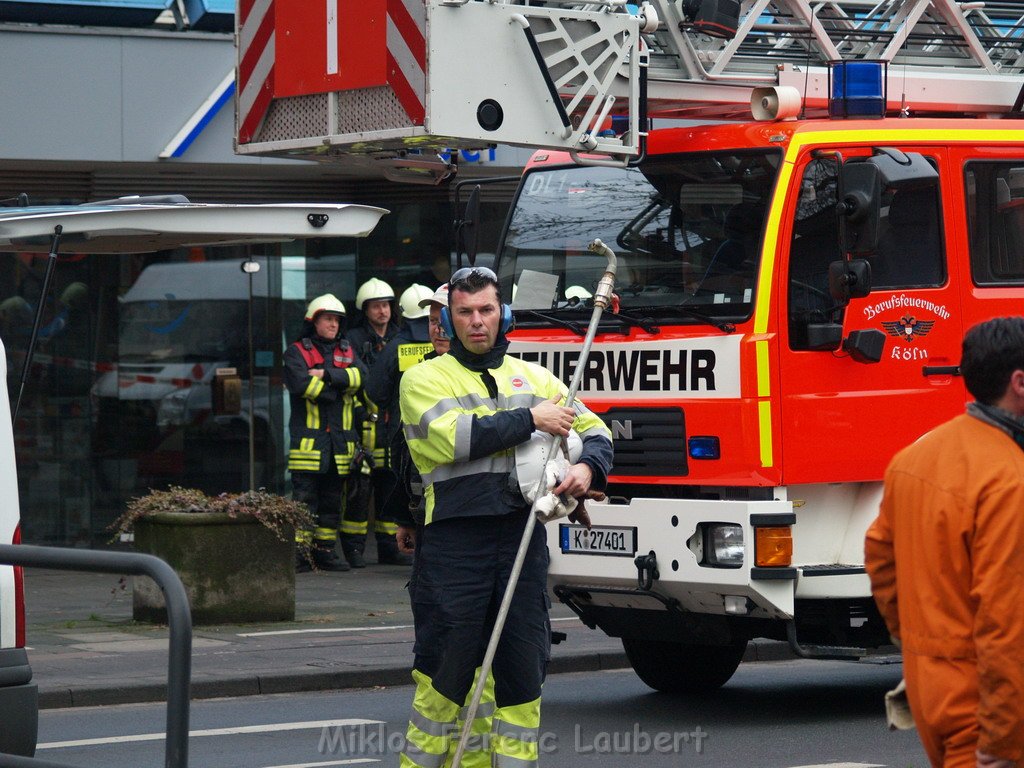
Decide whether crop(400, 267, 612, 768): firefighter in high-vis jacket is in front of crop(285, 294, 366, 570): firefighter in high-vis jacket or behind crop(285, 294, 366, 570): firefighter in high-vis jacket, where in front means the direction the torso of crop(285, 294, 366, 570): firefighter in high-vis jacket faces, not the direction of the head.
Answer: in front

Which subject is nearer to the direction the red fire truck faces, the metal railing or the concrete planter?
the metal railing

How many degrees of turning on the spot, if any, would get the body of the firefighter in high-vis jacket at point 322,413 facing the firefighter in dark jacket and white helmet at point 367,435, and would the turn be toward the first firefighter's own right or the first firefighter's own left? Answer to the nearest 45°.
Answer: approximately 90° to the first firefighter's own left

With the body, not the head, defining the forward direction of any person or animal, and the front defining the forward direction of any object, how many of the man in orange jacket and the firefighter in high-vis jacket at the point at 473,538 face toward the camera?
1

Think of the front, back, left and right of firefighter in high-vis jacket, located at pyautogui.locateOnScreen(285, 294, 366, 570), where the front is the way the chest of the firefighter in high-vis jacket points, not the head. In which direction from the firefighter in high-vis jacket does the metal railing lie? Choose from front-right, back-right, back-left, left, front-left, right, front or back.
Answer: front-right

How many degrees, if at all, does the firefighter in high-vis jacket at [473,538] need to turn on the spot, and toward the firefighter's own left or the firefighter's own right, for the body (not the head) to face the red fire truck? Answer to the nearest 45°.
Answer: approximately 135° to the firefighter's own left

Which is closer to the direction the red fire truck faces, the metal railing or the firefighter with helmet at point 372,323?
the metal railing

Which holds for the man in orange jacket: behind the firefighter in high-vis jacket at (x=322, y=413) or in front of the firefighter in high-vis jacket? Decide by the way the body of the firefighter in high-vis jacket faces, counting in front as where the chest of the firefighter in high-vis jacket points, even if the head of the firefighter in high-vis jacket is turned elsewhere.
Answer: in front
